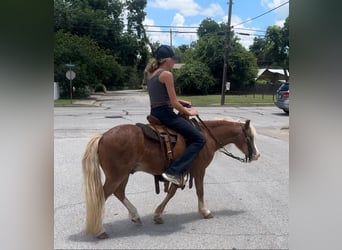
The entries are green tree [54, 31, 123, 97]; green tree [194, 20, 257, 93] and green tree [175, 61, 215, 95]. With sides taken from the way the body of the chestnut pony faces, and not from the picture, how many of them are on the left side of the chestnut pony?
3

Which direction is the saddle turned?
to the viewer's right

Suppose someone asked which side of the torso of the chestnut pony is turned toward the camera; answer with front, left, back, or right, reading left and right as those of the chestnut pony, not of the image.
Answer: right

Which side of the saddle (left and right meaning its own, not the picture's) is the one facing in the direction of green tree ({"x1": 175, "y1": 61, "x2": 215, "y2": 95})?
left

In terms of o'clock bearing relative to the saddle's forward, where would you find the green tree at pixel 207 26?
The green tree is roughly at 9 o'clock from the saddle.

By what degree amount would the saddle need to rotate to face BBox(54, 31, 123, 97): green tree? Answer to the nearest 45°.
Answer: approximately 90° to its left
